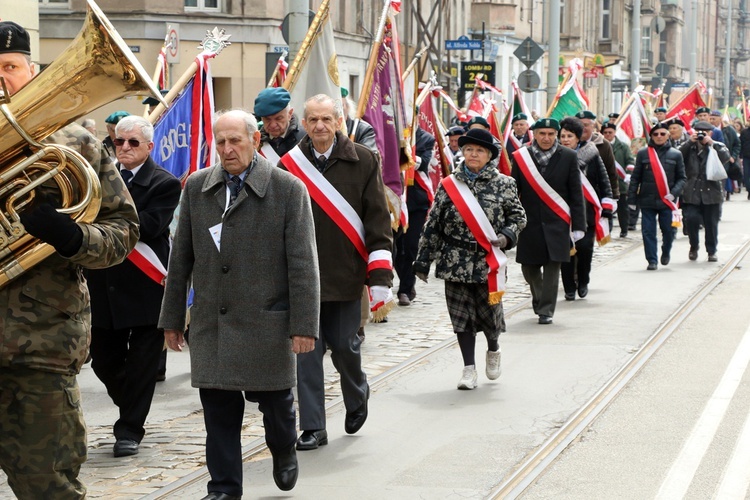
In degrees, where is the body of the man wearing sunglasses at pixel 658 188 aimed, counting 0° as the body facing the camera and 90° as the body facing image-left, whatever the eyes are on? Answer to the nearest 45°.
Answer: approximately 0°

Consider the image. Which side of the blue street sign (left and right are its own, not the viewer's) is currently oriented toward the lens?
front

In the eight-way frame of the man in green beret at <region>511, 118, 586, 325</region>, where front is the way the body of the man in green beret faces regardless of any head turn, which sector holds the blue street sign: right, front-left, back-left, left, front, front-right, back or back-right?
back

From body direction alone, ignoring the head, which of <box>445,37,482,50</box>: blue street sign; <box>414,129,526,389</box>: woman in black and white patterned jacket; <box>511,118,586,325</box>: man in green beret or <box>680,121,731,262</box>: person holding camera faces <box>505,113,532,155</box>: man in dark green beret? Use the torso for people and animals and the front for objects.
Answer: the blue street sign

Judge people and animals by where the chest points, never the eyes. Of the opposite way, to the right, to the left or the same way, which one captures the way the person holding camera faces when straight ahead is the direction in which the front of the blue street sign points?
the same way

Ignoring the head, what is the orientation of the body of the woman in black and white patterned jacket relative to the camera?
toward the camera

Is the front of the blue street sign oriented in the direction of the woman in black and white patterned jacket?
yes

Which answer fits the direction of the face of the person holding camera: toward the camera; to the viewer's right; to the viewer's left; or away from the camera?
toward the camera

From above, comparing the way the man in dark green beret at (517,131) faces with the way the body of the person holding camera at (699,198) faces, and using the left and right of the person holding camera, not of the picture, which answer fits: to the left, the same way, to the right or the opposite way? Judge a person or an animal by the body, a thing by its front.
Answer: the same way

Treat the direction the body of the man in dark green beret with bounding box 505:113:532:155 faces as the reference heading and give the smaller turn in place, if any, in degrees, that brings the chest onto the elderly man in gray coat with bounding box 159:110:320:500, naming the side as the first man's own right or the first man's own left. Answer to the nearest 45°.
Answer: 0° — they already face them

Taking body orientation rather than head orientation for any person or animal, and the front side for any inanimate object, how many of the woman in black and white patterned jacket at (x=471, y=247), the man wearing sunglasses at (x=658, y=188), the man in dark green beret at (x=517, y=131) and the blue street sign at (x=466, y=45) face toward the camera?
4

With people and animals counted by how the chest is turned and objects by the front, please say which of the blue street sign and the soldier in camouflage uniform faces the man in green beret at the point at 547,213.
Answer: the blue street sign

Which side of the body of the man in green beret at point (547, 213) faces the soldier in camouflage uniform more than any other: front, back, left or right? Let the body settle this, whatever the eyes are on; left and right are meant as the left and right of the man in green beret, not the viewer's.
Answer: front
